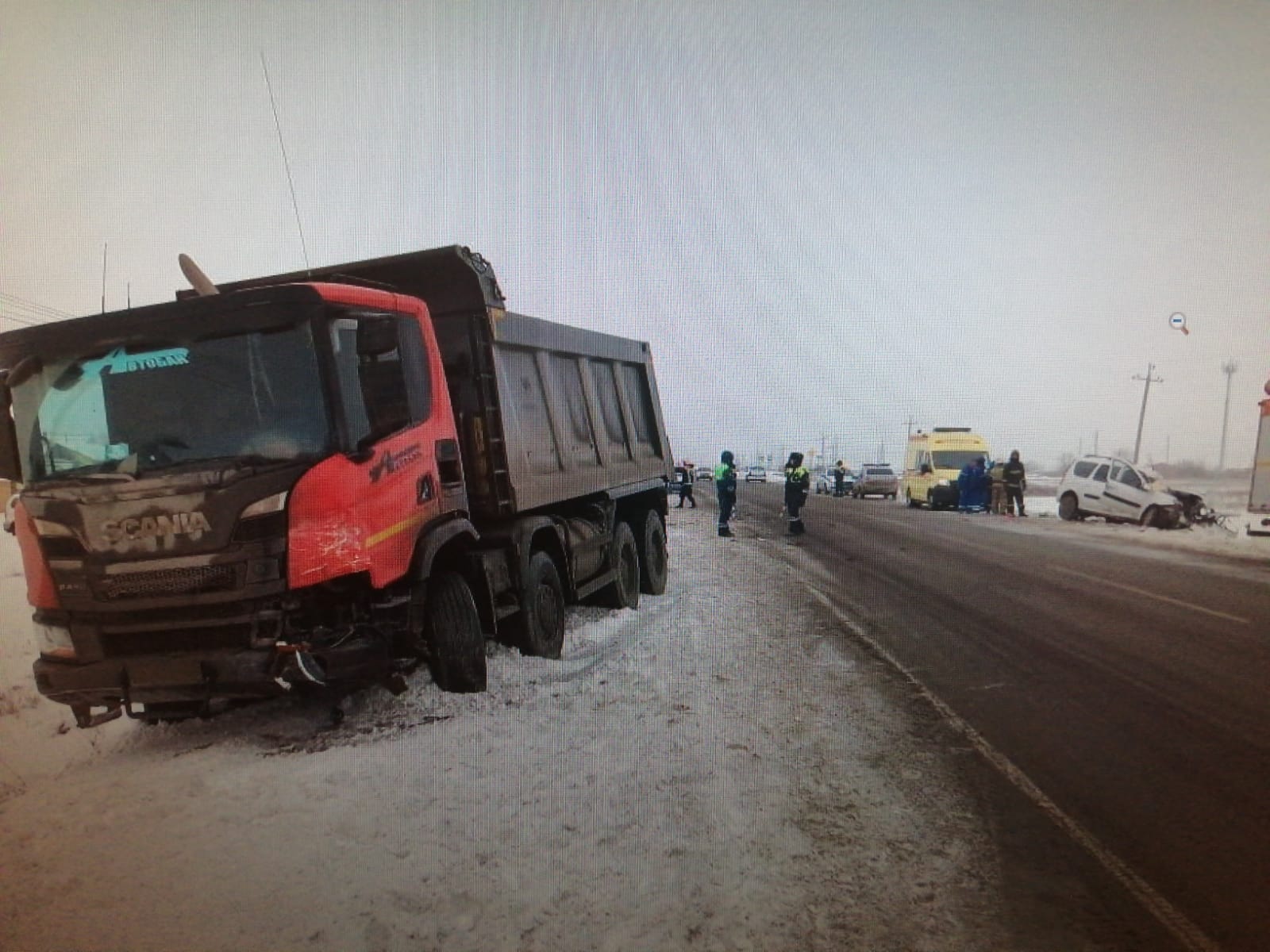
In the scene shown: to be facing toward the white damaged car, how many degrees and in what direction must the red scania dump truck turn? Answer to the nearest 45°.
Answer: approximately 135° to its left

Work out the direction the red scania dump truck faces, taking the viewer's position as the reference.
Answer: facing the viewer and to the left of the viewer

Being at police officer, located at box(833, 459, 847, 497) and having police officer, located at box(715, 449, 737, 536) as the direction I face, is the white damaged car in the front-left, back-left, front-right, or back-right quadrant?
front-left

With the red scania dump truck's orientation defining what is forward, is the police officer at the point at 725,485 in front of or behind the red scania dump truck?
behind

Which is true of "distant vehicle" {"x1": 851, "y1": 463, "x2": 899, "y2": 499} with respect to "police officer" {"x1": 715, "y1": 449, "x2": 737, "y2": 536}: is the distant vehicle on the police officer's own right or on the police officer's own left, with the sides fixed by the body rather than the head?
on the police officer's own left

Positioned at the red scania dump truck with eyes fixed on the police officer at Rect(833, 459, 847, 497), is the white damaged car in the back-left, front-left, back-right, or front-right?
front-right

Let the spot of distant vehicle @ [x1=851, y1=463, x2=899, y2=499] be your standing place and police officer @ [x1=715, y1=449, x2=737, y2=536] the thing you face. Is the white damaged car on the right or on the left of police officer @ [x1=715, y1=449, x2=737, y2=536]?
left
